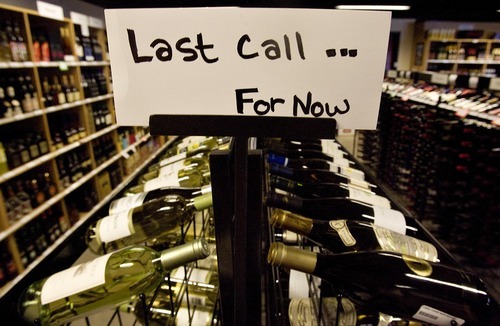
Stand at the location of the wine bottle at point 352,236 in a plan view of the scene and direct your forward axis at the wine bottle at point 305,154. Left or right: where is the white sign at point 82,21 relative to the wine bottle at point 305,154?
left

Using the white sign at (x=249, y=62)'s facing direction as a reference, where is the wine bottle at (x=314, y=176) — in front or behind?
behind

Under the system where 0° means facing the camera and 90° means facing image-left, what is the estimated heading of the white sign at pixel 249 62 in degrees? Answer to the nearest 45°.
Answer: approximately 0°

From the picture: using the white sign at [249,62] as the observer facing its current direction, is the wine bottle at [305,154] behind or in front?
behind

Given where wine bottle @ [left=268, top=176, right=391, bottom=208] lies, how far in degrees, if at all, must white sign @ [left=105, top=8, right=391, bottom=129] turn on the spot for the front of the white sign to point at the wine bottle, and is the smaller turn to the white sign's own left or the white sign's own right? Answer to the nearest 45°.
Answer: approximately 135° to the white sign's own left

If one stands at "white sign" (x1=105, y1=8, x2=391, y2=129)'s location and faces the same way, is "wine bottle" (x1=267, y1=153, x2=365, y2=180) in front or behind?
behind

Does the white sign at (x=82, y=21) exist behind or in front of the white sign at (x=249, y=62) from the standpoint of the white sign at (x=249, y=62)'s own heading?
behind

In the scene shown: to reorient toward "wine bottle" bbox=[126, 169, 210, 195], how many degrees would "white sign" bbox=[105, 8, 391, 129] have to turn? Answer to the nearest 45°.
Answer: approximately 135° to its right

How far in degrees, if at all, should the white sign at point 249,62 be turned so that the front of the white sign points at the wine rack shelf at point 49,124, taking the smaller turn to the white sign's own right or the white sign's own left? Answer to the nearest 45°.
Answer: approximately 135° to the white sign's own right
